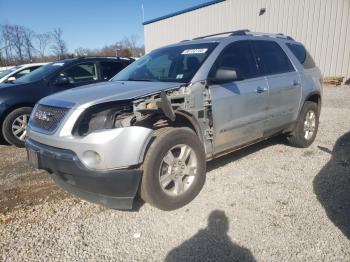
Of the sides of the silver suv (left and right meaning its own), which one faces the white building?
back

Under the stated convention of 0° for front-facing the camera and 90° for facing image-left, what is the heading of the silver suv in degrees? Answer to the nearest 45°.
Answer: approximately 45°
